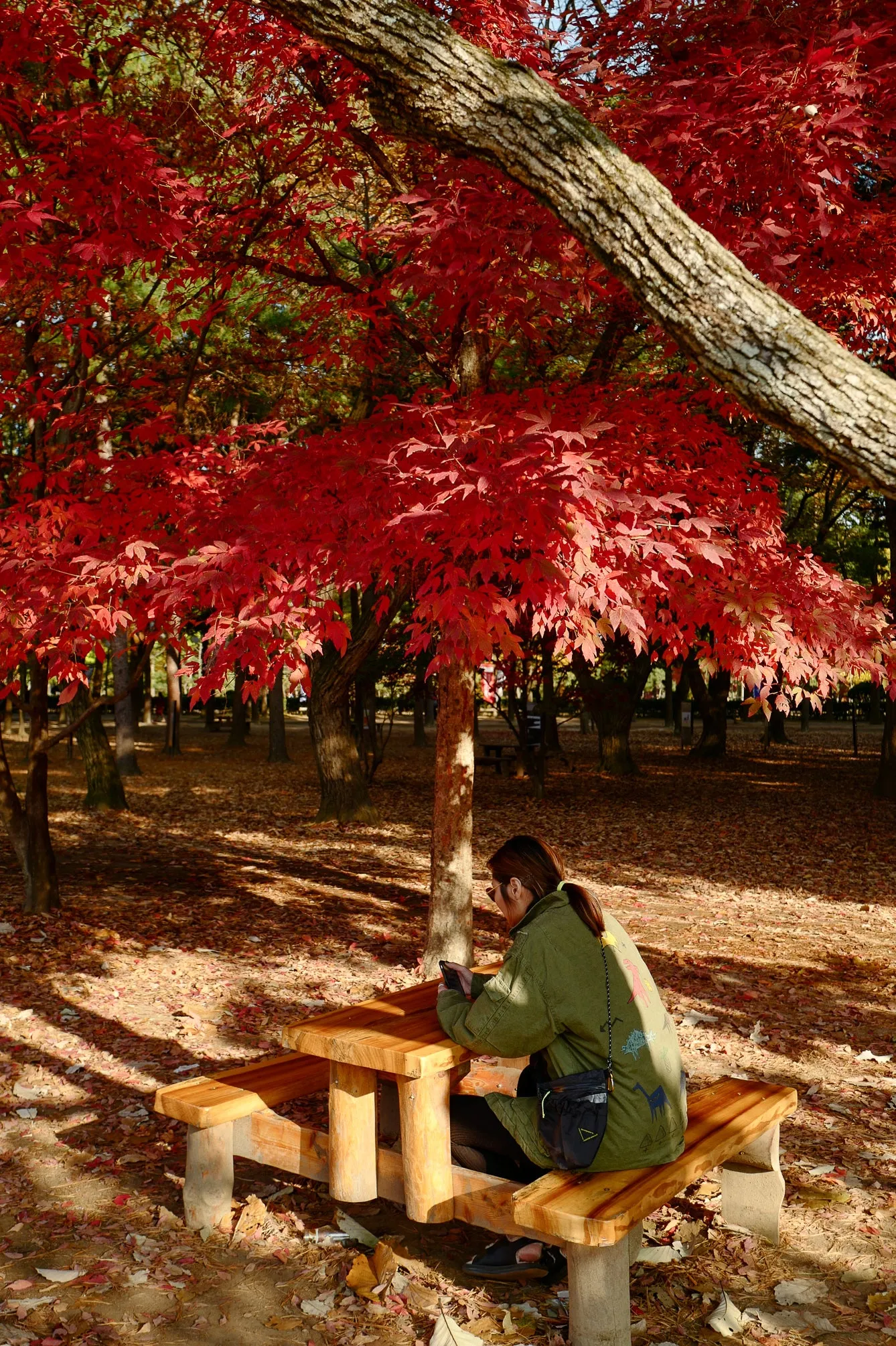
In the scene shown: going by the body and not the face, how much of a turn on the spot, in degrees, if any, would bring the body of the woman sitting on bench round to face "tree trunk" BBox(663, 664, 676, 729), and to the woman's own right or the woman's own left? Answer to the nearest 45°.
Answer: approximately 45° to the woman's own right

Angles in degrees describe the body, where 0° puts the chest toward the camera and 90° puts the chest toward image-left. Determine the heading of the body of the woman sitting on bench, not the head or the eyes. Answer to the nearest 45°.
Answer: approximately 135°

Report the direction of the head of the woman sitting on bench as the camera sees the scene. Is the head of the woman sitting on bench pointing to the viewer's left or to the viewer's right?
to the viewer's left

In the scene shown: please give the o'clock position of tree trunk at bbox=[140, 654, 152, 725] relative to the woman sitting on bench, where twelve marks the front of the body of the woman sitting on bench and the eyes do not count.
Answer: The tree trunk is roughly at 1 o'clock from the woman sitting on bench.

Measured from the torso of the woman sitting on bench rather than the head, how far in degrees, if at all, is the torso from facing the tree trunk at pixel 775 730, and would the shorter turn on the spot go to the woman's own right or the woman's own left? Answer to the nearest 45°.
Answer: approximately 45° to the woman's own right
